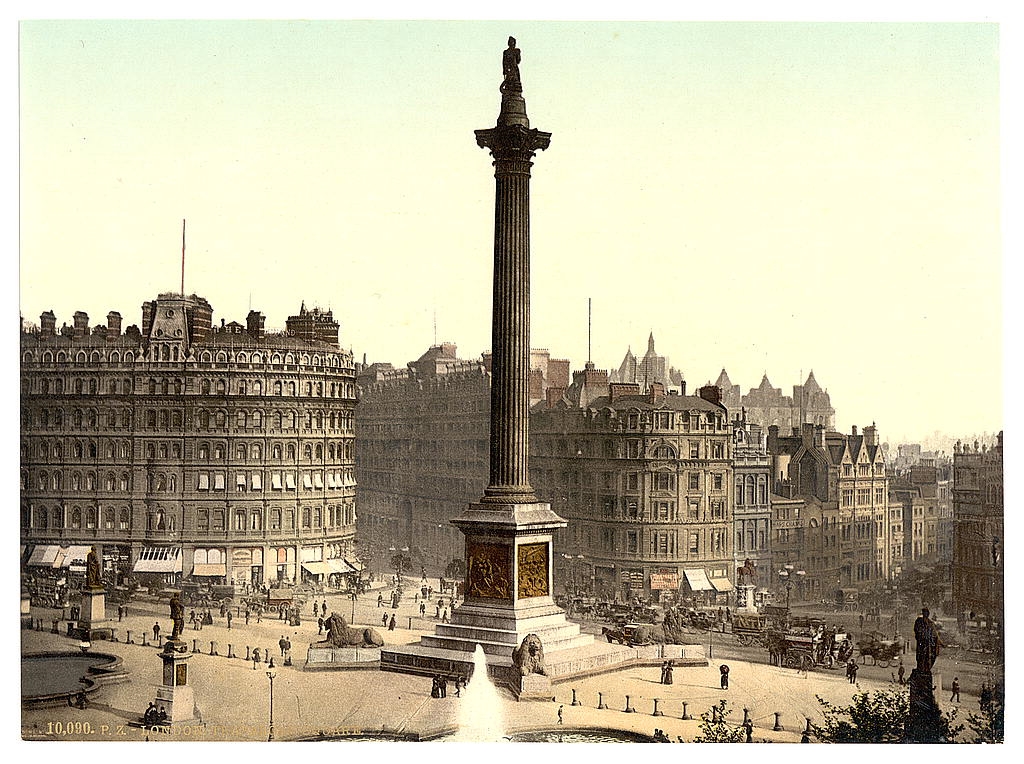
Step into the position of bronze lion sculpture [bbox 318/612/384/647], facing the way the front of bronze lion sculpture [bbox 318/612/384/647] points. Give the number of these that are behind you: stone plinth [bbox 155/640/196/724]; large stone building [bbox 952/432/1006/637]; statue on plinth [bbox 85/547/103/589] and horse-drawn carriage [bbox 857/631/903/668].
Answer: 2

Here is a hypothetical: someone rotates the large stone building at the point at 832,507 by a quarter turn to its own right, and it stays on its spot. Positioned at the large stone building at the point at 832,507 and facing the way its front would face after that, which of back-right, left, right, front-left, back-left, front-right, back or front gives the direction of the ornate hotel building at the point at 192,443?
front-right

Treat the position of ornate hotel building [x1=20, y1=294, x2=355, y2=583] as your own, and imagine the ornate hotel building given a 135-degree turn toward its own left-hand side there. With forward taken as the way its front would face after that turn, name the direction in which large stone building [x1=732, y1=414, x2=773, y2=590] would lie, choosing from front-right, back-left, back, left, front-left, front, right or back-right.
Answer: front-right

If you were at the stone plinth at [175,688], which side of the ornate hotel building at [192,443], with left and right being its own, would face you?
front

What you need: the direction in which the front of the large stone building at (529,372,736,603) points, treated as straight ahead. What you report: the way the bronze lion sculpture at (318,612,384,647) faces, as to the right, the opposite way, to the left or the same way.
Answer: to the right

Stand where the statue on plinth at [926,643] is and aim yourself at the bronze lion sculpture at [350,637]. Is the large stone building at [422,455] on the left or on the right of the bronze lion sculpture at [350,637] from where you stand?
right

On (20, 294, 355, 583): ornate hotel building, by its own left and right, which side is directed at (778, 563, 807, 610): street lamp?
left

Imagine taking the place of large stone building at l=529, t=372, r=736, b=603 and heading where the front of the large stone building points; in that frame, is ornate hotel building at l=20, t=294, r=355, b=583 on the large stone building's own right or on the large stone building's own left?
on the large stone building's own right

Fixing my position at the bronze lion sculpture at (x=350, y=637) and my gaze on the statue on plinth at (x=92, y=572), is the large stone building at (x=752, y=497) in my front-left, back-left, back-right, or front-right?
back-right

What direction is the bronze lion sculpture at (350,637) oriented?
to the viewer's left

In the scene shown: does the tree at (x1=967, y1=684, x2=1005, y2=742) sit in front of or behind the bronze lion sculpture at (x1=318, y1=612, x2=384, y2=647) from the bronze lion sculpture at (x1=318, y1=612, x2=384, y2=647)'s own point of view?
behind
